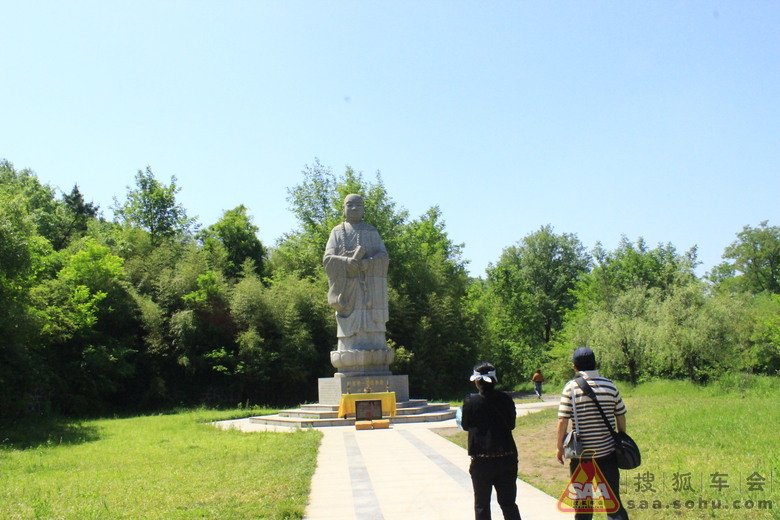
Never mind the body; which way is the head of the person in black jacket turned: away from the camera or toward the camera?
away from the camera

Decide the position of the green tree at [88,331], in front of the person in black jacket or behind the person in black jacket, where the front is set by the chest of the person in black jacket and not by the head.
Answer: in front

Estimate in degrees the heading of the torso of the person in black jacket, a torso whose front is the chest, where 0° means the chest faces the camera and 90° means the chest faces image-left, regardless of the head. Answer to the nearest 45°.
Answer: approximately 180°

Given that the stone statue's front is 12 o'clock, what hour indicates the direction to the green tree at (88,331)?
The green tree is roughly at 4 o'clock from the stone statue.

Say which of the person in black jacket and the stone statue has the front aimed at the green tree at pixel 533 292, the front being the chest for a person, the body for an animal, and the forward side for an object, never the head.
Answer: the person in black jacket

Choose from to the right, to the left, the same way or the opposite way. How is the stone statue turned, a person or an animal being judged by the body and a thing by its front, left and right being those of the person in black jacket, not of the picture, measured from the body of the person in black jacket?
the opposite way

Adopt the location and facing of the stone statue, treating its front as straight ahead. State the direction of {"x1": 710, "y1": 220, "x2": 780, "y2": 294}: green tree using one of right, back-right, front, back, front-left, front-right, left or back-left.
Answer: back-left

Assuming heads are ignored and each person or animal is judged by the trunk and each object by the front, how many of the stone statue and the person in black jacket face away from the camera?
1

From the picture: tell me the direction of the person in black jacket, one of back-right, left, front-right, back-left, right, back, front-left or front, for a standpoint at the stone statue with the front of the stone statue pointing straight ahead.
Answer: front

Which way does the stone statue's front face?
toward the camera

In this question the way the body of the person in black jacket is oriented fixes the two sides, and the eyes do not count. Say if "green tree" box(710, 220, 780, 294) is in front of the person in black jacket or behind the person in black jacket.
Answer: in front

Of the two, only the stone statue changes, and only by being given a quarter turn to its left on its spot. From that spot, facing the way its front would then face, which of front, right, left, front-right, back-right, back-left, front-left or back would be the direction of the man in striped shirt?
right

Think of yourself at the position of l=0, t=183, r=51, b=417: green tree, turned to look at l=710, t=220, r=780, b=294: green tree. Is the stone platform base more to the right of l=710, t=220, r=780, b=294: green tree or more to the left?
right

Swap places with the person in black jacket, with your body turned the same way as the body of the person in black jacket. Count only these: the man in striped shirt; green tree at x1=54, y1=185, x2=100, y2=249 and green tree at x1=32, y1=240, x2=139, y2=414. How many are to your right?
1
